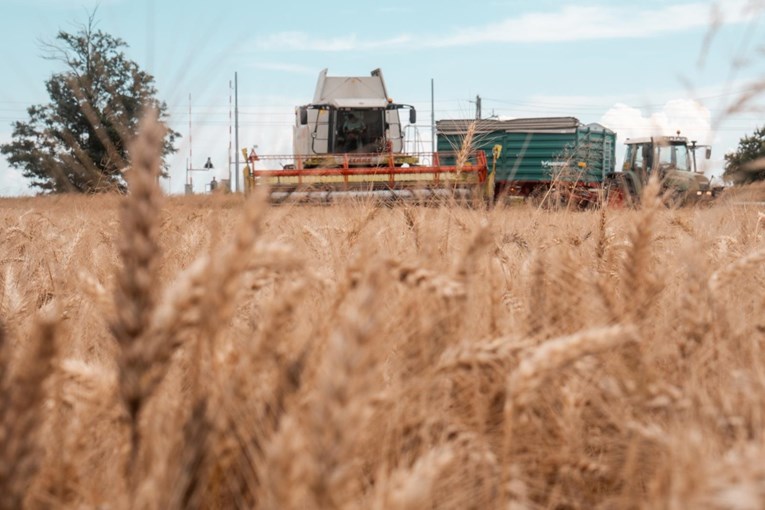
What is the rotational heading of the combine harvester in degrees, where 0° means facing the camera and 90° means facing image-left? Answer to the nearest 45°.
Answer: approximately 0°
